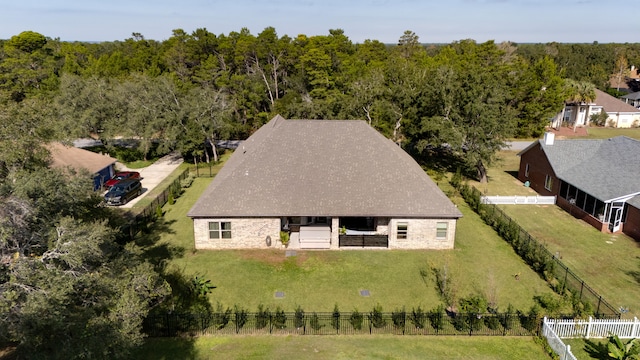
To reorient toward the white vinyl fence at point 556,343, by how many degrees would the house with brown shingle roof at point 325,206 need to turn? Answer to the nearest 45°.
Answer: approximately 135° to its right

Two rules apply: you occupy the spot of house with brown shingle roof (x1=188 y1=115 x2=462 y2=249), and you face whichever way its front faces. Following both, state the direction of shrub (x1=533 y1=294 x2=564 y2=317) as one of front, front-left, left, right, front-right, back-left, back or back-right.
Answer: back-right

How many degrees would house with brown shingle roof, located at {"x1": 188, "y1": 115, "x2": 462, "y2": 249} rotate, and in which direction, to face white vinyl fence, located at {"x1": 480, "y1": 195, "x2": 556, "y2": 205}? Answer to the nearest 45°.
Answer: approximately 45° to its right

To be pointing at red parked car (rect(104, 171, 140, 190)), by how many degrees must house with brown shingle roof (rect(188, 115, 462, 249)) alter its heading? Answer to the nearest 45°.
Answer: approximately 45° to its left

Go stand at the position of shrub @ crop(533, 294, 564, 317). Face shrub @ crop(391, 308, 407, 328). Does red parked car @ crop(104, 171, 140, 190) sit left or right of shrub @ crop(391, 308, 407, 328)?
right

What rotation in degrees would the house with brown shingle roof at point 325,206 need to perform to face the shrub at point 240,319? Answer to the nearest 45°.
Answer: approximately 135° to its left

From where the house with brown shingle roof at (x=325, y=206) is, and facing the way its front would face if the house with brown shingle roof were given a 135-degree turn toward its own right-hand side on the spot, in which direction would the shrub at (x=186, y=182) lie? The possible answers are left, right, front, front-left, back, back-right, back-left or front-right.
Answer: back

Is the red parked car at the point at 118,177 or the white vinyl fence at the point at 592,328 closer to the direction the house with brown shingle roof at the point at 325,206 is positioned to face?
the red parked car

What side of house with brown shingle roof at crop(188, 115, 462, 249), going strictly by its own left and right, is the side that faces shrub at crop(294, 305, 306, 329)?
back

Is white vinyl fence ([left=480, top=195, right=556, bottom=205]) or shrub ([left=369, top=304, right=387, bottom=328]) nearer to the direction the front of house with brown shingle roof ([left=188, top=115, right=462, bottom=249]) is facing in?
the white vinyl fence

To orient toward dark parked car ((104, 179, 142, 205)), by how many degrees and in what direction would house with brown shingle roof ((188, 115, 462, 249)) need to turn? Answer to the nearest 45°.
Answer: approximately 45° to its left

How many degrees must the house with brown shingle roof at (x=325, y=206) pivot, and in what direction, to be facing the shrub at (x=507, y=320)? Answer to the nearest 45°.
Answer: approximately 135° to its right

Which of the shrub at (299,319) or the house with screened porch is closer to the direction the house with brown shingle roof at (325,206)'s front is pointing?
the house with screened porch

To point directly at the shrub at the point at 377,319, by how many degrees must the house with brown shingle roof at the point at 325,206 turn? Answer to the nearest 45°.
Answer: approximately 180°

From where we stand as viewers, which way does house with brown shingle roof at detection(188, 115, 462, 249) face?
facing away from the viewer
